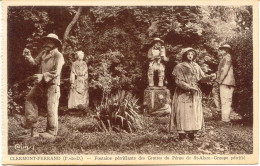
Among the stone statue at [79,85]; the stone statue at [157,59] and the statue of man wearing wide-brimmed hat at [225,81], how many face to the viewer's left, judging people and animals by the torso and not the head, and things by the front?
1

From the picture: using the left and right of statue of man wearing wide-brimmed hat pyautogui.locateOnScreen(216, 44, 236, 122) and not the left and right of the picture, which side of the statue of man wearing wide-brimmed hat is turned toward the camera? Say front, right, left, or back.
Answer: left

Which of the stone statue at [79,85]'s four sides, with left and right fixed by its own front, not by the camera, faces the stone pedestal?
left

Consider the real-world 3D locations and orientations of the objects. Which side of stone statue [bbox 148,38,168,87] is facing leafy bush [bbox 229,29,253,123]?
left

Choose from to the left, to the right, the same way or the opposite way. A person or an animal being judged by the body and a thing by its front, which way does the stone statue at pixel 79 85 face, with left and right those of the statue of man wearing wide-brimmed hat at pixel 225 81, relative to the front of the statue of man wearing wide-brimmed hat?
to the left

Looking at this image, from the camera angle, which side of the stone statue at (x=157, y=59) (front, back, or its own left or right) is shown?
front

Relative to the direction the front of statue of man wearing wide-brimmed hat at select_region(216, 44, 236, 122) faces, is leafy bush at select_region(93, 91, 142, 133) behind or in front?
in front

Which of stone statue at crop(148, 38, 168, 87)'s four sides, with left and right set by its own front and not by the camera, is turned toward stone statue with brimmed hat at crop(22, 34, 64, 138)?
right

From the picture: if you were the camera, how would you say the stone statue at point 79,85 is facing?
facing the viewer

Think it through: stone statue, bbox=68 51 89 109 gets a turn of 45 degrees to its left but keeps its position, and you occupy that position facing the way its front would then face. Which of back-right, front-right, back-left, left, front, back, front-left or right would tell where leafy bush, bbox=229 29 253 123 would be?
front-left
